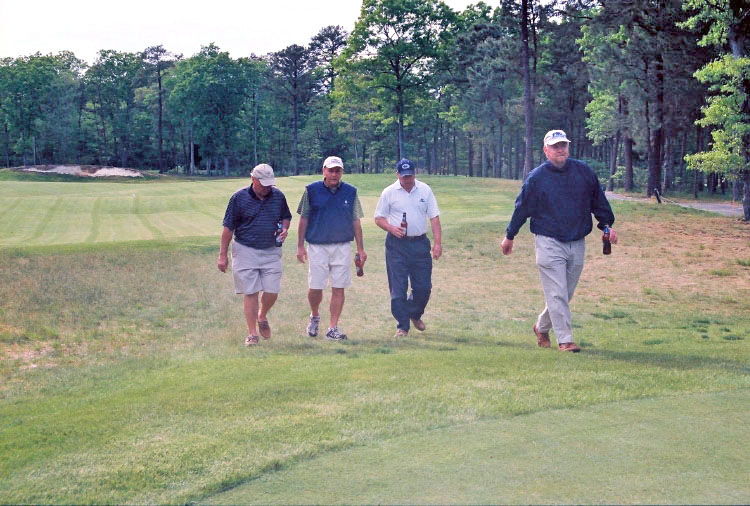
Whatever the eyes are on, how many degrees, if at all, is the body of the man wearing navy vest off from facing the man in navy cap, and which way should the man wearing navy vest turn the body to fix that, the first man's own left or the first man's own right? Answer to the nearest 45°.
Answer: approximately 90° to the first man's own left

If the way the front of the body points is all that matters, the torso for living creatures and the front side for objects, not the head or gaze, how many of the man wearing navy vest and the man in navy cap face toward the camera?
2

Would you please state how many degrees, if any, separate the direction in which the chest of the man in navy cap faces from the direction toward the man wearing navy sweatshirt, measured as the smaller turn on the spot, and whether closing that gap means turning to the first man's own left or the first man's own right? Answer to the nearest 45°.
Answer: approximately 45° to the first man's own left

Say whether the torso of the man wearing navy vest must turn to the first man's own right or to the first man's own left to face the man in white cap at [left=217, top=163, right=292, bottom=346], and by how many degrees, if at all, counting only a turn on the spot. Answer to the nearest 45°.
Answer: approximately 90° to the first man's own right

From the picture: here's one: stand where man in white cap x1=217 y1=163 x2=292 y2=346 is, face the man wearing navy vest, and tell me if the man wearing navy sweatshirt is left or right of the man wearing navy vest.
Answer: right

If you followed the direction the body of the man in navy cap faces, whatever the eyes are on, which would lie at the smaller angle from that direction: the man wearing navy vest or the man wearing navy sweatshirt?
the man wearing navy sweatshirt

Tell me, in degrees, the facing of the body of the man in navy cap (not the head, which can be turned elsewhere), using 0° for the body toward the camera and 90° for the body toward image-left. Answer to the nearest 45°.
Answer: approximately 0°

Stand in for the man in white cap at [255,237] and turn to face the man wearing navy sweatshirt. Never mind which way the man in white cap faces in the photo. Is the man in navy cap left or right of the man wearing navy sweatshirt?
left

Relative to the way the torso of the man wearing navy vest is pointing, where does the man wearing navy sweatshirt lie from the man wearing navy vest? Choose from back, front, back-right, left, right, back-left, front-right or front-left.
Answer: front-left
